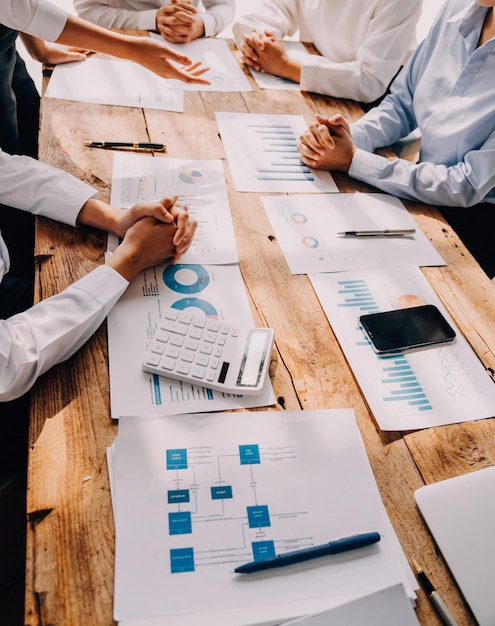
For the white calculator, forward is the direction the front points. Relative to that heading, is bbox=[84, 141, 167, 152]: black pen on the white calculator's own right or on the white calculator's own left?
on the white calculator's own right

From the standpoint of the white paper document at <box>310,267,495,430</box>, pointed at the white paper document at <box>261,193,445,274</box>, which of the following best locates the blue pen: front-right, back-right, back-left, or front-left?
back-left

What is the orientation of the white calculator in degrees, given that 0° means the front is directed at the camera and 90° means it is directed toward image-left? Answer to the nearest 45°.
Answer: approximately 90°

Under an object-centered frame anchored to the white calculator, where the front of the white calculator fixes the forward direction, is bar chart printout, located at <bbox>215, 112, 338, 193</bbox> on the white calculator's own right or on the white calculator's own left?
on the white calculator's own right

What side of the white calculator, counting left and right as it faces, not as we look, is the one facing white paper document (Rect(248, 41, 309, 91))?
right
